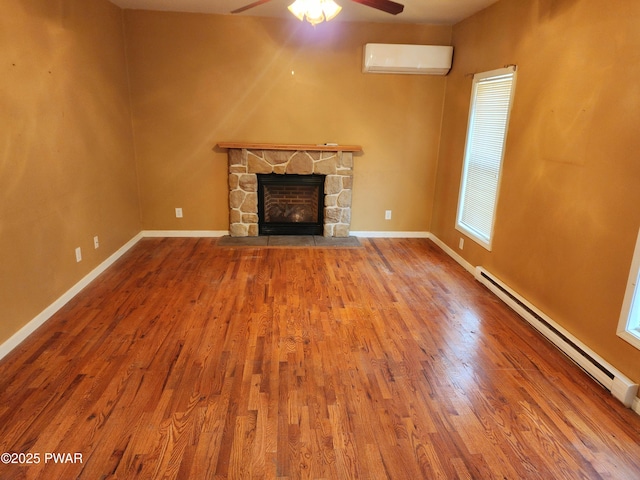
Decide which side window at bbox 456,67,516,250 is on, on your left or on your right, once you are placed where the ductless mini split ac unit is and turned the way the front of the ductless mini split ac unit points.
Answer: on your left

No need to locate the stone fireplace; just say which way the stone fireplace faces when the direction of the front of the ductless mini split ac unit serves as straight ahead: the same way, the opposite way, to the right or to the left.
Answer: the same way

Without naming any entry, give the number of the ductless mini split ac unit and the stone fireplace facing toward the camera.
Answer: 2

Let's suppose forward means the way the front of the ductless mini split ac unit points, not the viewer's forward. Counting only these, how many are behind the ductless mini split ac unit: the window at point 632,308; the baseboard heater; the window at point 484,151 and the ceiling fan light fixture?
0

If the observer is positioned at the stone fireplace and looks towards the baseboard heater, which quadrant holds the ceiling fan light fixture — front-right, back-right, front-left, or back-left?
front-right

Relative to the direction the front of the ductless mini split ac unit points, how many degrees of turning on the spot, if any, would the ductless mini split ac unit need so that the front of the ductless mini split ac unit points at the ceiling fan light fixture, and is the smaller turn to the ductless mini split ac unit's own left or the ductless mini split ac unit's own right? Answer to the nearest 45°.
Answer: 0° — it already faces it

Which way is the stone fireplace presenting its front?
toward the camera

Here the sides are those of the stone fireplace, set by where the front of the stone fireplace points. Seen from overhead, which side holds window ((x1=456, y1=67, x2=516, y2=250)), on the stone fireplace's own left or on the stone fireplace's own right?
on the stone fireplace's own left

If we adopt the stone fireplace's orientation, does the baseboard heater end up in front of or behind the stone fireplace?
in front

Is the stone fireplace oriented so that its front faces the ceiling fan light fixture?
yes

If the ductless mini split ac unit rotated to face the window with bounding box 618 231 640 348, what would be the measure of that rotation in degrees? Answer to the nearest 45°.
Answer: approximately 45° to its left
